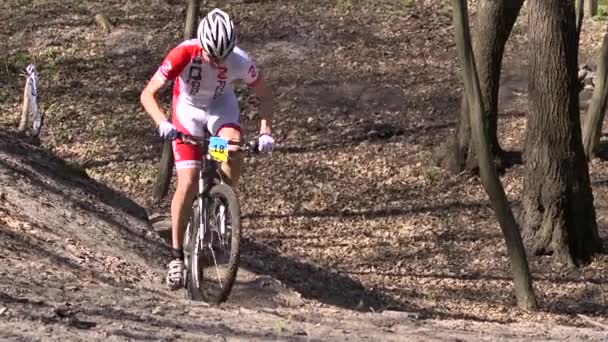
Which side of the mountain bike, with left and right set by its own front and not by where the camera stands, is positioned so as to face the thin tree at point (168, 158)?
back

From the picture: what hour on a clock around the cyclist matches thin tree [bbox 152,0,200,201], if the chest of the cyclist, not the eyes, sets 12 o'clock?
The thin tree is roughly at 6 o'clock from the cyclist.

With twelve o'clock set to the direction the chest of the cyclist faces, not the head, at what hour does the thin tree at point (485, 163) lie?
The thin tree is roughly at 8 o'clock from the cyclist.

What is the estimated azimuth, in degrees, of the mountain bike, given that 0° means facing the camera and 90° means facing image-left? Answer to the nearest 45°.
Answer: approximately 0°

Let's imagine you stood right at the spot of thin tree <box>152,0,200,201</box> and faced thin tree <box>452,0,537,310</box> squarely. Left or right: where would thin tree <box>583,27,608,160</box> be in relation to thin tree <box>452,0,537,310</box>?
left

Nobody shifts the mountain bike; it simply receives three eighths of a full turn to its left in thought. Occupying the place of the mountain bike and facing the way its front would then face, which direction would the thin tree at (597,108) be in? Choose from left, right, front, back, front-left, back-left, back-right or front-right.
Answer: front

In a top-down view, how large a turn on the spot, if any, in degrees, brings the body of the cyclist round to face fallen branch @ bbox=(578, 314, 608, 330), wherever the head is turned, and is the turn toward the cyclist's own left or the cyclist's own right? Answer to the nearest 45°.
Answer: approximately 90° to the cyclist's own left

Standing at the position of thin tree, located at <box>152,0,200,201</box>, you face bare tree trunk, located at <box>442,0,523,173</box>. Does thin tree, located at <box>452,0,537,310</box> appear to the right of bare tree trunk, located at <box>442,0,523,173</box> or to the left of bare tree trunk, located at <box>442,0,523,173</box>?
right
